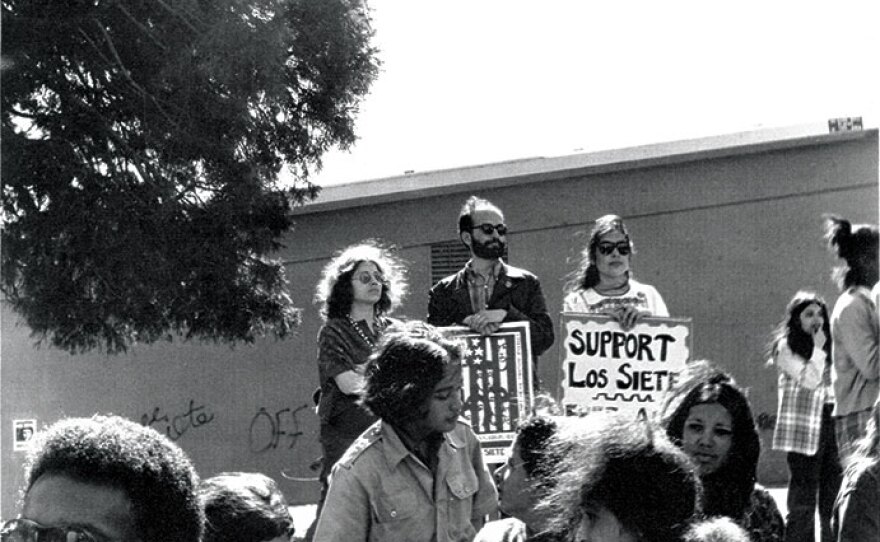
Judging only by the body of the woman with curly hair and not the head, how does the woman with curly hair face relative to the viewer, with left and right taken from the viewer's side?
facing the viewer and to the right of the viewer

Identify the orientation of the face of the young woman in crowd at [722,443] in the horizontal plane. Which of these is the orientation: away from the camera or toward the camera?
toward the camera

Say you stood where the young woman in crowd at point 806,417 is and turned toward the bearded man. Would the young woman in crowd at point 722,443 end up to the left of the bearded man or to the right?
left

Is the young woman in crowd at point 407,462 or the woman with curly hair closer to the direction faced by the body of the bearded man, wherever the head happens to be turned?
the young woman in crowd

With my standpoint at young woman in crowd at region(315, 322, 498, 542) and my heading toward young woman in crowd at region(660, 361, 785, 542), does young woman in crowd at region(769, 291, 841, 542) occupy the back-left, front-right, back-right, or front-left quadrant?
front-left

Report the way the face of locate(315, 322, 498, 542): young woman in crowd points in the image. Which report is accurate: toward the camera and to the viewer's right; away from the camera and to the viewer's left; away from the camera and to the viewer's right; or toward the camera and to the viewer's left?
toward the camera and to the viewer's right

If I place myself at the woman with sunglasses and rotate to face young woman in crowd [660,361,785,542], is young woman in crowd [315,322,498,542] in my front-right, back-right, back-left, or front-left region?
front-right

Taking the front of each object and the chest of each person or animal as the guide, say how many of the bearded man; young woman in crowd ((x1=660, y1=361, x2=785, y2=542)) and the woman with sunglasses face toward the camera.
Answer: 3

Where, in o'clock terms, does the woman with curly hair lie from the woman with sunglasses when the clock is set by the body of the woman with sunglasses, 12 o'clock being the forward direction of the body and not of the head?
The woman with curly hair is roughly at 2 o'clock from the woman with sunglasses.

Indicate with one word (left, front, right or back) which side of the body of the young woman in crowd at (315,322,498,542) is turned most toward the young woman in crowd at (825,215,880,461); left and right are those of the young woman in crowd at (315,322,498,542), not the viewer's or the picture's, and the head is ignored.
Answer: left

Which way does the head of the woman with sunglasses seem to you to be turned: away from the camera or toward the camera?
toward the camera

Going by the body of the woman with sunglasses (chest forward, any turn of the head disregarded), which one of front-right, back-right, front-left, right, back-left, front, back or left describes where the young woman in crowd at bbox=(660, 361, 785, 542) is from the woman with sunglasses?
front

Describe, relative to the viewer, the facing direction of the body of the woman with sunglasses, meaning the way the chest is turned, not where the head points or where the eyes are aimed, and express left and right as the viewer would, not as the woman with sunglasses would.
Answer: facing the viewer

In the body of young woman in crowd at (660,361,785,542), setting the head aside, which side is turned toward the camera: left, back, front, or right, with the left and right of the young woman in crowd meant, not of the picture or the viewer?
front

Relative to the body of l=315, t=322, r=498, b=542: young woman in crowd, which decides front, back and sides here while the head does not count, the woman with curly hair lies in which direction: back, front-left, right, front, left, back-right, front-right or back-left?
back-left

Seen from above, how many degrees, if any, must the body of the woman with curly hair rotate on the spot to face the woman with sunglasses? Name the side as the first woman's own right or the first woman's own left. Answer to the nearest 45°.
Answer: approximately 45° to the first woman's own left

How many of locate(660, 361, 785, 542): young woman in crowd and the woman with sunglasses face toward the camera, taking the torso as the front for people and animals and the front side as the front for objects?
2
